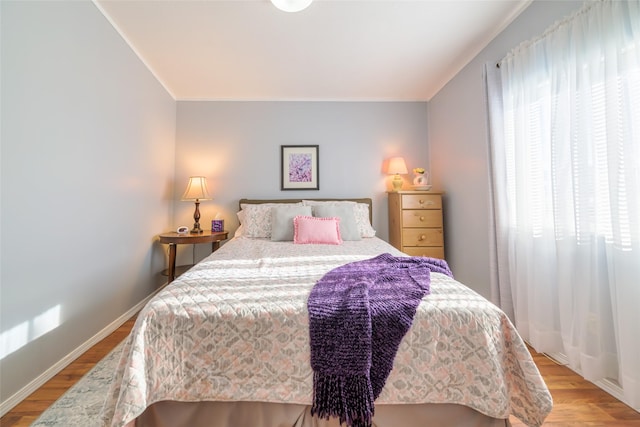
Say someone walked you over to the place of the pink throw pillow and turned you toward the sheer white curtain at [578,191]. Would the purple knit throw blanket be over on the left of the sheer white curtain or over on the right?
right

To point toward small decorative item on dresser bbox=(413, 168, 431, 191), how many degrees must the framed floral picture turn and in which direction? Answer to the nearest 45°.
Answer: approximately 90° to its left

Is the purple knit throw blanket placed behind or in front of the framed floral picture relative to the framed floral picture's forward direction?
in front

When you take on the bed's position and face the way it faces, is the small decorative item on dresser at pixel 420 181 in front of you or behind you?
behind

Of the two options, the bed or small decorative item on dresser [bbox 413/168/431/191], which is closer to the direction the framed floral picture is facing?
the bed

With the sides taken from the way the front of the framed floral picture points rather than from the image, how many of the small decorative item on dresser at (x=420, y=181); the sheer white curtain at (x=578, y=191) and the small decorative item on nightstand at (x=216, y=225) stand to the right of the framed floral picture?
1

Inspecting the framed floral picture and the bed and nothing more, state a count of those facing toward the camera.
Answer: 2

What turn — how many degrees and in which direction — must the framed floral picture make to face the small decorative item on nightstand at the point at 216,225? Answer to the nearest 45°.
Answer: approximately 90° to its right

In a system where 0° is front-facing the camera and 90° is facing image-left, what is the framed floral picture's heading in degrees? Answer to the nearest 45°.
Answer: approximately 0°

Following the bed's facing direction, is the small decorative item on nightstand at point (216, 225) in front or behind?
behind
